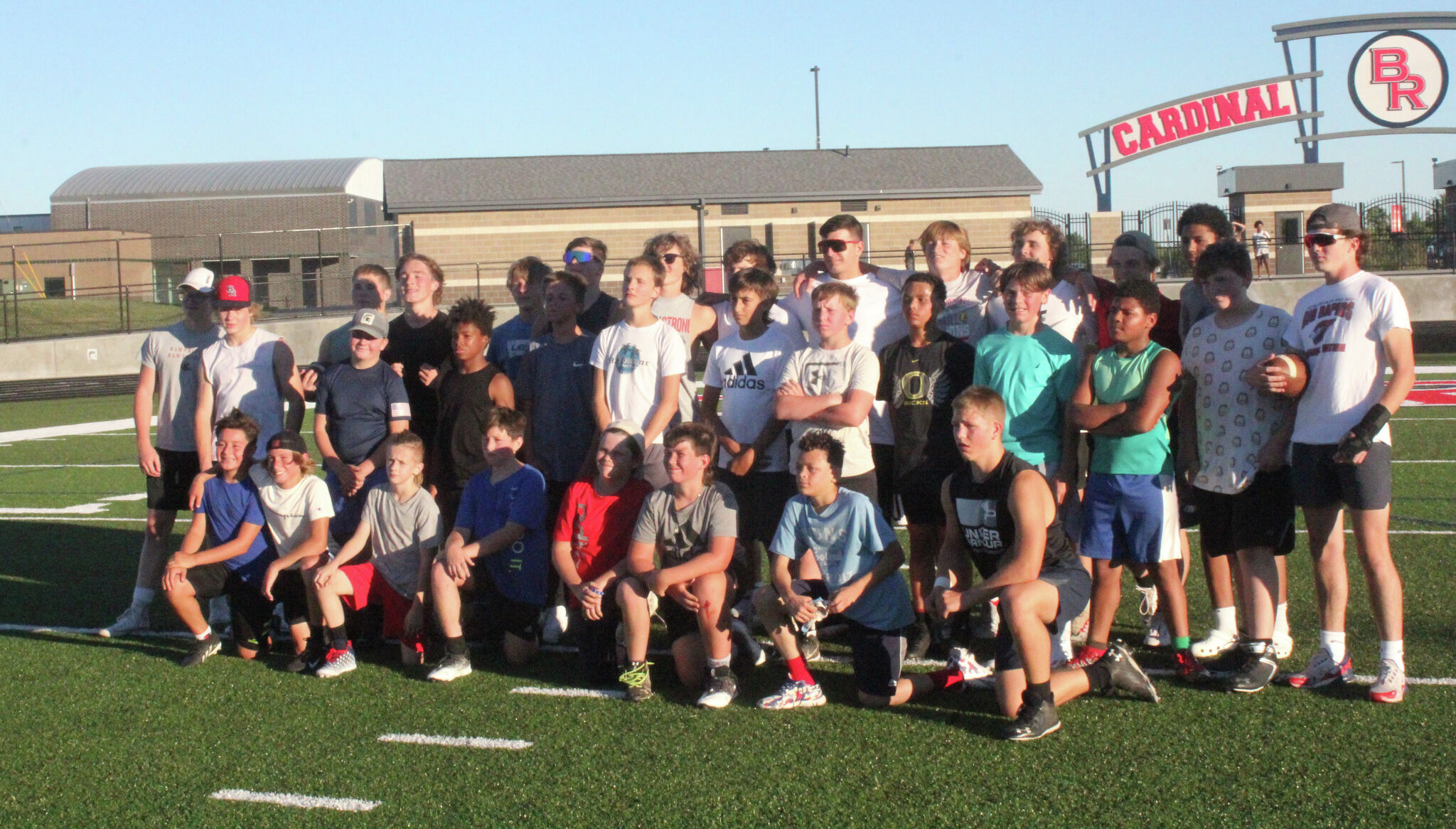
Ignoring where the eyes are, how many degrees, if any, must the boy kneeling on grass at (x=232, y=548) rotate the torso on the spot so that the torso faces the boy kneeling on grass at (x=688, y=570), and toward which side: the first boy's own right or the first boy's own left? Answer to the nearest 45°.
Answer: approximately 90° to the first boy's own left

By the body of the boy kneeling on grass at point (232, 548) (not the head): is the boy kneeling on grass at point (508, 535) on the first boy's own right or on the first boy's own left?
on the first boy's own left

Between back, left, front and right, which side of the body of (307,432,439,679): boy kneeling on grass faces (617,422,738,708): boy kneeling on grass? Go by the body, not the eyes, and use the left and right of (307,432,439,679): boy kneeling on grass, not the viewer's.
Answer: left

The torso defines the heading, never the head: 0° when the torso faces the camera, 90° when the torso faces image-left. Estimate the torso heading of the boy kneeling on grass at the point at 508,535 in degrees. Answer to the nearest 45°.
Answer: approximately 45°

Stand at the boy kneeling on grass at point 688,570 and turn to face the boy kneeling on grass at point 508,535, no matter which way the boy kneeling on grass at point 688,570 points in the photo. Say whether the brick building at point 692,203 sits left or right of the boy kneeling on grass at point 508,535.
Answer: right

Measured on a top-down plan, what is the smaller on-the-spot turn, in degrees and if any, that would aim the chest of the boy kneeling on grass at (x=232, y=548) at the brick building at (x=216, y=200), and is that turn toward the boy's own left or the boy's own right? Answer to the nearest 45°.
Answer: approximately 135° to the boy's own right

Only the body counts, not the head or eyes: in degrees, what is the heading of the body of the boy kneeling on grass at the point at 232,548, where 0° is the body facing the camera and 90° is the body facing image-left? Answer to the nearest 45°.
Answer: approximately 45°
